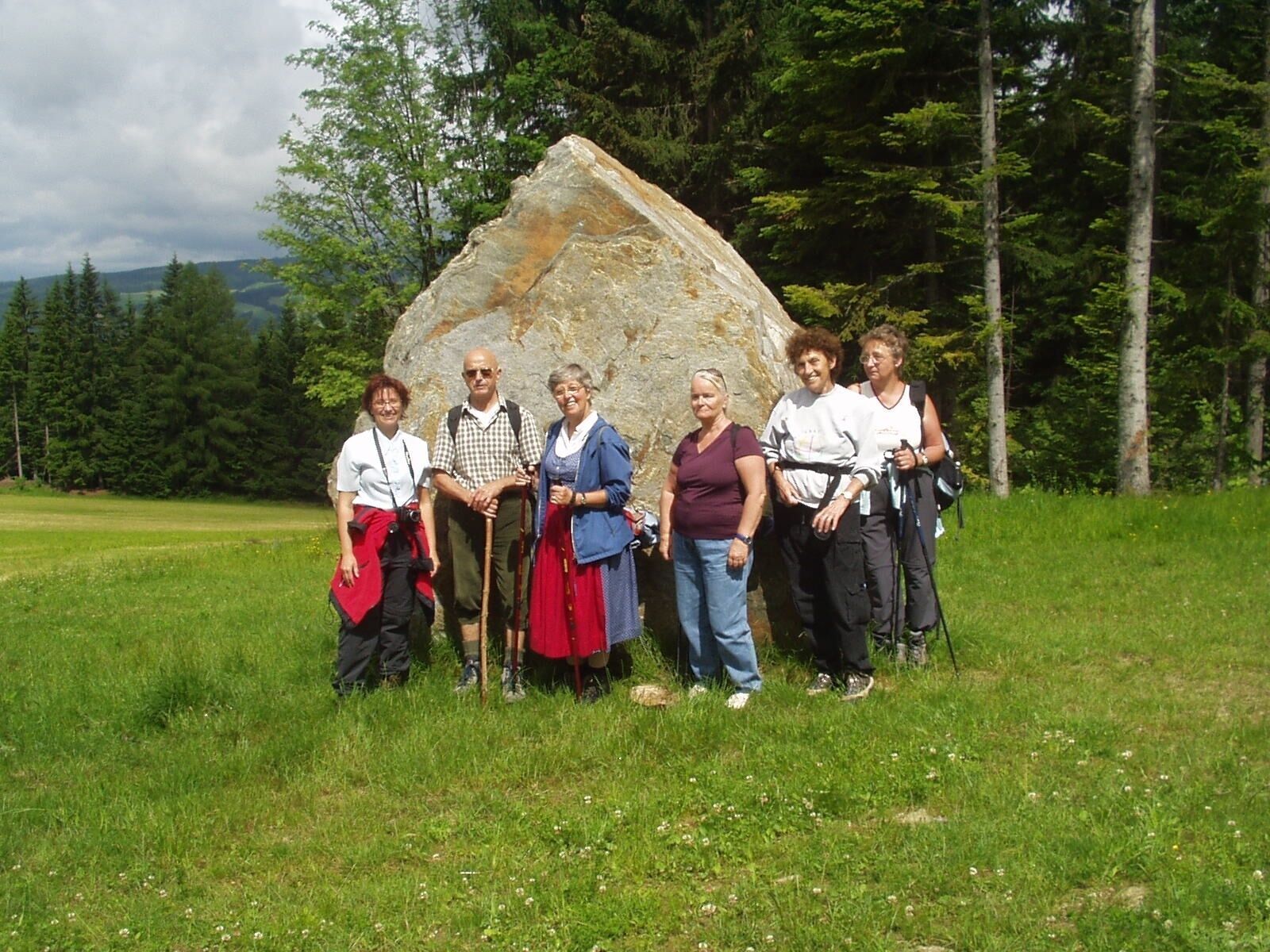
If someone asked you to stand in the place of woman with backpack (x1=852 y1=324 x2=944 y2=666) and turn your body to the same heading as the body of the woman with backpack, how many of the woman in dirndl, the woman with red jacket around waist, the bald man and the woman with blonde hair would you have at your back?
0

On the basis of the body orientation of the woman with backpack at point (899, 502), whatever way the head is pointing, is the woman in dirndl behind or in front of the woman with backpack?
in front

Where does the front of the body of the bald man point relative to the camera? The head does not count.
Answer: toward the camera

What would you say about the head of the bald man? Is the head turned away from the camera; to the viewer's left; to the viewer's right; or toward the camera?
toward the camera

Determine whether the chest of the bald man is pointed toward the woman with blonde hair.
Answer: no

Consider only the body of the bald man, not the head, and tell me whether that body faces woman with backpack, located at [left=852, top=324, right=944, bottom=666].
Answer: no

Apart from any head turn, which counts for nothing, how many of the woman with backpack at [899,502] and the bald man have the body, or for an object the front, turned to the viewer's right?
0

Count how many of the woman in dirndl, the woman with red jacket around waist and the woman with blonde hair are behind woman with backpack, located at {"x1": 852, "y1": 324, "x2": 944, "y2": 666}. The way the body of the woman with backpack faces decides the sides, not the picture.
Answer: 0

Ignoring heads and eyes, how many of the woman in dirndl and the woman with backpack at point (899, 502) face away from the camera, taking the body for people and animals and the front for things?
0

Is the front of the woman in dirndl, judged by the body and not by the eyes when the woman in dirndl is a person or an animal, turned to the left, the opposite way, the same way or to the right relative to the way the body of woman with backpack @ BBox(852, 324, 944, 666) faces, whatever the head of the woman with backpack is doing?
the same way

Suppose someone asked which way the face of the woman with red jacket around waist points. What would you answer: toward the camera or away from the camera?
toward the camera

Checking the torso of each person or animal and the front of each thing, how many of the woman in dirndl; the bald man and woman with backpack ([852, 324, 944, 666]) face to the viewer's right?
0

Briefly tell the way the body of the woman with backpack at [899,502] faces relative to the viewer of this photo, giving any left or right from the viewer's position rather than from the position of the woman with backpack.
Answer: facing the viewer and to the left of the viewer

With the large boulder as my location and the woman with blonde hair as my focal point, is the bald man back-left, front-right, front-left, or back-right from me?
front-right

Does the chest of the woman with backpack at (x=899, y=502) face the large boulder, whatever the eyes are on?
no
